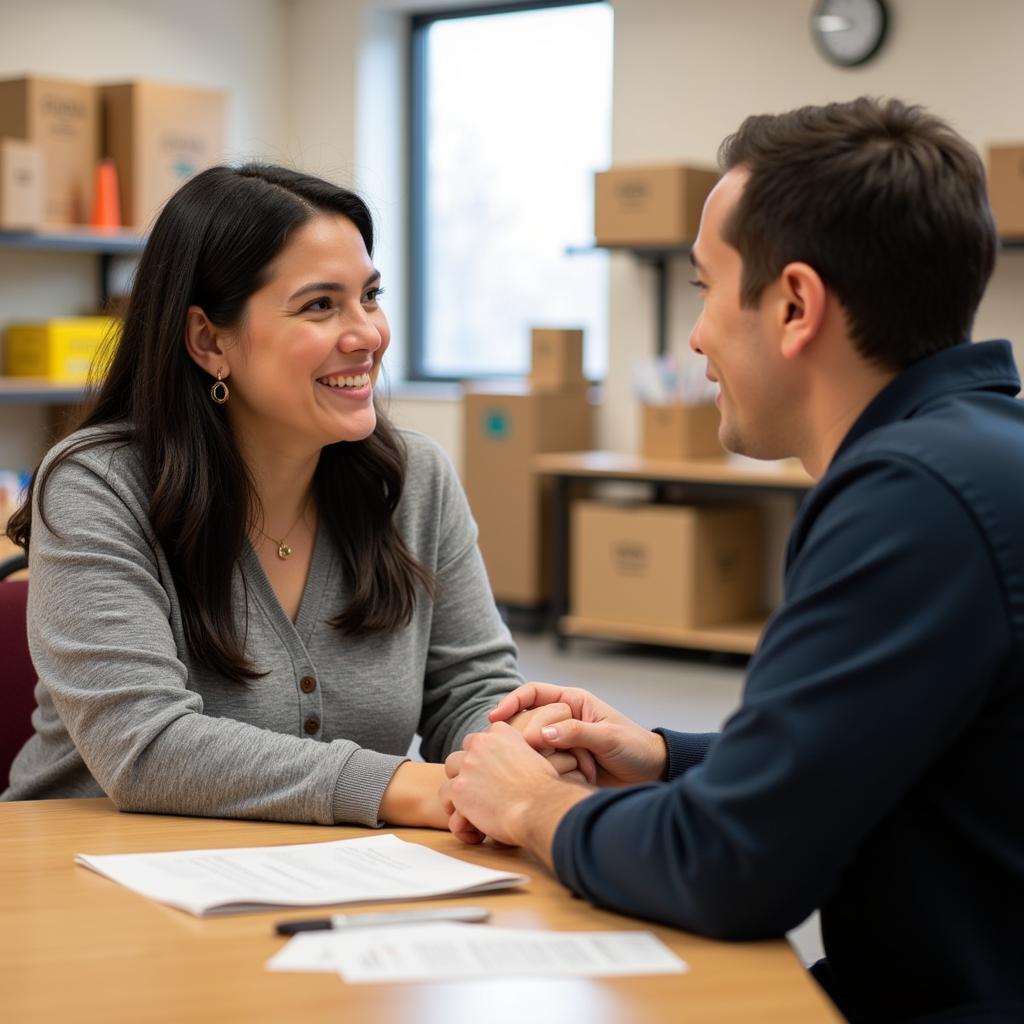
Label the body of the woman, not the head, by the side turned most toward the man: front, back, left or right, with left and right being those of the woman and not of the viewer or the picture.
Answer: front

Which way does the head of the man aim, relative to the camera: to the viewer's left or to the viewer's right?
to the viewer's left

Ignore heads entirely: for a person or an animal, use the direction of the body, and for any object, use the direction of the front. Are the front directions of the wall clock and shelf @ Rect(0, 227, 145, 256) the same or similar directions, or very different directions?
same or similar directions

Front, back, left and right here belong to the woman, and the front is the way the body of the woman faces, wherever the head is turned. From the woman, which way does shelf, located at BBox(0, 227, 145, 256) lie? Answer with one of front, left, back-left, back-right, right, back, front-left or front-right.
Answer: back-left

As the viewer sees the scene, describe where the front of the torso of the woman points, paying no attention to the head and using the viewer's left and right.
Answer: facing the viewer and to the right of the viewer

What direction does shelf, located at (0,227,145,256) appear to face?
toward the camera

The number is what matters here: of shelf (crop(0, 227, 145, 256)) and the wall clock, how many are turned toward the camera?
2

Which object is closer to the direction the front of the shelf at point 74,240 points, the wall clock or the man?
the man

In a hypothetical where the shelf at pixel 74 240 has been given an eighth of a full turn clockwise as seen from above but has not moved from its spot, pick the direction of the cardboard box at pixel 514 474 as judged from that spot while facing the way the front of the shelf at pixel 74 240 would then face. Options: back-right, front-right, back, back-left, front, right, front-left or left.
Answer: back-left

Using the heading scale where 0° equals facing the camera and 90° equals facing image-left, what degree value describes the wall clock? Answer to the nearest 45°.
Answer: approximately 0°

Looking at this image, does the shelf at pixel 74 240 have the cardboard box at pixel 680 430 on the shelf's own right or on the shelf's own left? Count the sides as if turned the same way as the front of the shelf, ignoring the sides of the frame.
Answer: on the shelf's own left

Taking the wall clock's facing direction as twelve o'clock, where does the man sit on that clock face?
The man is roughly at 12 o'clock from the wall clock.

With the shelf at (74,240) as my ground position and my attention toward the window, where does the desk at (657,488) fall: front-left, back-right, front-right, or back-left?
front-right

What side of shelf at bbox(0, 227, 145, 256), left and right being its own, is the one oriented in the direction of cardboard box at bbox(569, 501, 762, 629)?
left

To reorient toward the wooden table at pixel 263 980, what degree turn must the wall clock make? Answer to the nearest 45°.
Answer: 0° — it already faces it

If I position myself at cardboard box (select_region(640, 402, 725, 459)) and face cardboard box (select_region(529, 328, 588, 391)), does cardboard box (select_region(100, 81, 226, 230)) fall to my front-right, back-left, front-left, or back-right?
front-left

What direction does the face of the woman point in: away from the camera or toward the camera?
toward the camera
